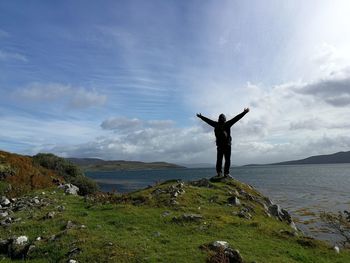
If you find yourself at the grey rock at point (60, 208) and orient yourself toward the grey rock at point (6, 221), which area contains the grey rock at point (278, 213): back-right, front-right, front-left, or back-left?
back-left

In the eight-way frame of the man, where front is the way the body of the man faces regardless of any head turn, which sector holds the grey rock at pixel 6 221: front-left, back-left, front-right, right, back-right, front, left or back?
back-left

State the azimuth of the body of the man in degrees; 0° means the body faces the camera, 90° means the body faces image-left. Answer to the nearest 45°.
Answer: approximately 180°

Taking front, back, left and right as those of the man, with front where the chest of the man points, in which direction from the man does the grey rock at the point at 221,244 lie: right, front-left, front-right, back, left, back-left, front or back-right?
back

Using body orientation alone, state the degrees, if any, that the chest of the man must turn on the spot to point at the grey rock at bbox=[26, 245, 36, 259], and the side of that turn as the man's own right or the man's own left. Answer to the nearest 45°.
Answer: approximately 135° to the man's own left

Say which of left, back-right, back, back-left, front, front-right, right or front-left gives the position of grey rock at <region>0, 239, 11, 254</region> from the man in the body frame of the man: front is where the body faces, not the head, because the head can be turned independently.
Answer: back-left
